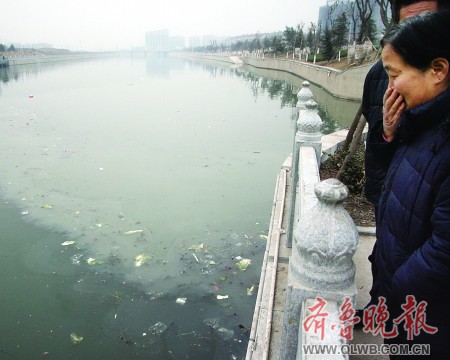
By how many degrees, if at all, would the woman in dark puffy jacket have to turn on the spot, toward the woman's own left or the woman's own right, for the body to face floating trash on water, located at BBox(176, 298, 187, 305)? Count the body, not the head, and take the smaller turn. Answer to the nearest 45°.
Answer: approximately 45° to the woman's own right

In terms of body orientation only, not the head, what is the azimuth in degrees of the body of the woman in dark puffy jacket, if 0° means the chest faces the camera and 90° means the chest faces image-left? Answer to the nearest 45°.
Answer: approximately 90°

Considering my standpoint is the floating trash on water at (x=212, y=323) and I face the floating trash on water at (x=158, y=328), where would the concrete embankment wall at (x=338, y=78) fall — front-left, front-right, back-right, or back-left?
back-right

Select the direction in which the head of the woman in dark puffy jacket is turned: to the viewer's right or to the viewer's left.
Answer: to the viewer's left

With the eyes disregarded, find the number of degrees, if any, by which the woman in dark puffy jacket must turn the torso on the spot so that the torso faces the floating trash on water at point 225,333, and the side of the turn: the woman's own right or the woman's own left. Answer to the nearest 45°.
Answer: approximately 45° to the woman's own right
